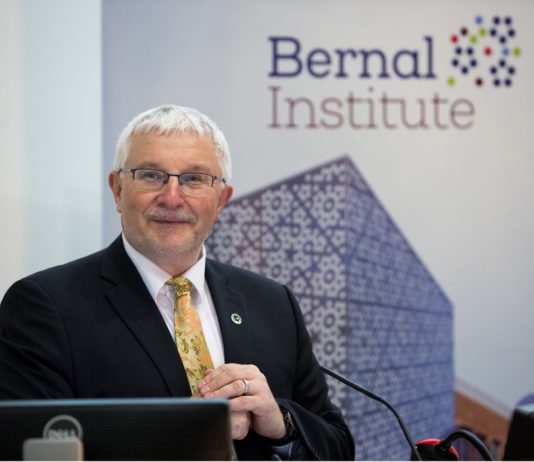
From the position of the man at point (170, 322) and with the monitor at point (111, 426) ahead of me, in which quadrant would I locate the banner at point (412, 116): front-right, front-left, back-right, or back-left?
back-left

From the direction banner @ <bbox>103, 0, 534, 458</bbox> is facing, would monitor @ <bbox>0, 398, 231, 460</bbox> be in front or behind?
in front

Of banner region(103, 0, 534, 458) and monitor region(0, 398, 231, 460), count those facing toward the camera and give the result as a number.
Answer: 1

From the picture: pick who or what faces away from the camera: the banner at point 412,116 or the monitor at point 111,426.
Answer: the monitor

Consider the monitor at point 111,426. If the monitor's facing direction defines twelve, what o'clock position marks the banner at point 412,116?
The banner is roughly at 1 o'clock from the monitor.

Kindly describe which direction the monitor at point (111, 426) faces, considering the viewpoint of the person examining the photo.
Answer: facing away from the viewer

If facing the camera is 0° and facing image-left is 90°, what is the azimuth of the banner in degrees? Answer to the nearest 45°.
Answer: approximately 0°

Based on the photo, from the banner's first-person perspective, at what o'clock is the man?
The man is roughly at 1 o'clock from the banner.

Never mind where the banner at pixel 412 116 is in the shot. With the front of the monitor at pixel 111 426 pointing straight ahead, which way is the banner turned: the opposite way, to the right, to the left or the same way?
the opposite way

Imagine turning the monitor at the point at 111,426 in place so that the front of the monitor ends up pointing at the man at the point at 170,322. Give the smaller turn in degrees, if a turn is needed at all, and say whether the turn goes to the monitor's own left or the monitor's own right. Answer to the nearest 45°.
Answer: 0° — it already faces them
